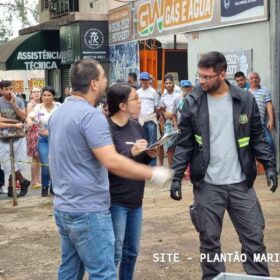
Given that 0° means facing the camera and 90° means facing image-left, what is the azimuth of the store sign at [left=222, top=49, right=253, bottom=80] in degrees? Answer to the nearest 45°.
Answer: approximately 0°

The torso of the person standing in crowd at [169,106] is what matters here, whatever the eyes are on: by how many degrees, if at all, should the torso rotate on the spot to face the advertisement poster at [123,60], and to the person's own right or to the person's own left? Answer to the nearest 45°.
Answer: approximately 180°

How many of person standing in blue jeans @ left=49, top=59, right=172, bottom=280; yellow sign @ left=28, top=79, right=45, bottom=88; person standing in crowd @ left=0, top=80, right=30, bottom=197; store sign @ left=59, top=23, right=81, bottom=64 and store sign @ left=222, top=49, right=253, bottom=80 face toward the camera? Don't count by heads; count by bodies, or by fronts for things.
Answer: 4

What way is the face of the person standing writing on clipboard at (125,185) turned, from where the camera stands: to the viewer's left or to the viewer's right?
to the viewer's right

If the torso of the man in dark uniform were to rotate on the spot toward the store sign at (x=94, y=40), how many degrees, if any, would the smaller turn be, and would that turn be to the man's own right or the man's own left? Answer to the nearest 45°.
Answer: approximately 180°

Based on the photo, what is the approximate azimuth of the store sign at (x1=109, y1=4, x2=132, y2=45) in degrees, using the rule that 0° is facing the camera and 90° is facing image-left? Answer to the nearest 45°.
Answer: approximately 45°

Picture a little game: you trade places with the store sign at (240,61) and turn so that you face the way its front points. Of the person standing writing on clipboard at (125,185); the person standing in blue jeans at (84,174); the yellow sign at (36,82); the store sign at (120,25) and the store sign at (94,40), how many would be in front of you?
2

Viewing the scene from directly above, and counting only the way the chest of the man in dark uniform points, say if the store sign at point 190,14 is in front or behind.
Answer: behind

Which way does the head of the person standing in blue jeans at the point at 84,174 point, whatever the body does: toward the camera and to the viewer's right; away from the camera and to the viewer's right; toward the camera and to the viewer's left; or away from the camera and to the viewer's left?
away from the camera and to the viewer's right

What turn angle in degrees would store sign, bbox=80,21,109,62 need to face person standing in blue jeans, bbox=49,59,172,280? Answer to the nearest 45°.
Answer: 0° — it already faces them
